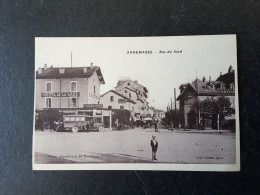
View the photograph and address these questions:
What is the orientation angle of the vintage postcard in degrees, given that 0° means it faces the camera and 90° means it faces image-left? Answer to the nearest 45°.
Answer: approximately 0°

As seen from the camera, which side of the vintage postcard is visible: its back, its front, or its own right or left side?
front
